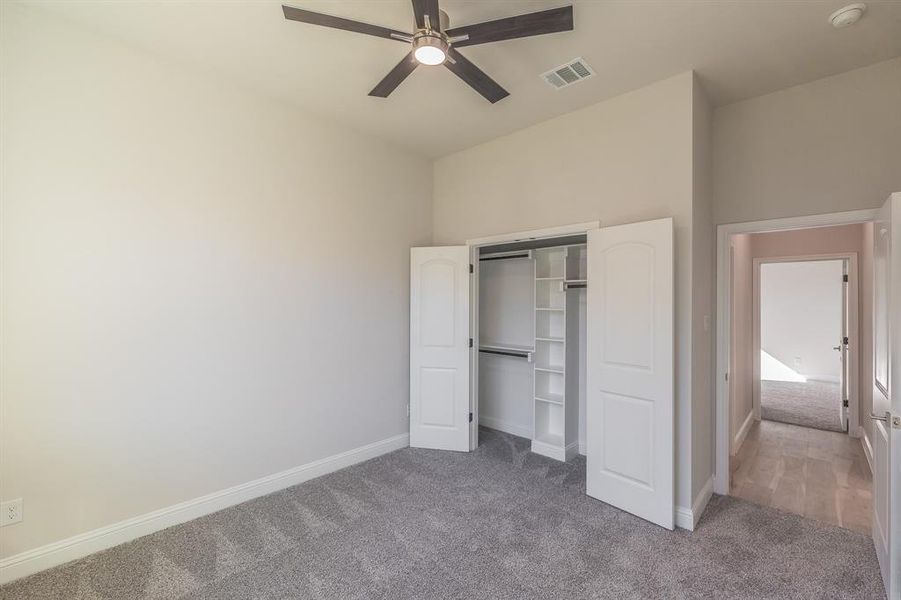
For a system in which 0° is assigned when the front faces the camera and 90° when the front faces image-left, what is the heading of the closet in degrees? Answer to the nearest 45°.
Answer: approximately 45°

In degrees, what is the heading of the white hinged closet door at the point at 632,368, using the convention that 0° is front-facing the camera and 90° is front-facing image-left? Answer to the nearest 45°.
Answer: approximately 45°

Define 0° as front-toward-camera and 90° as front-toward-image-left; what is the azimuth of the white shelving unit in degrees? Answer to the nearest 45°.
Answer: approximately 45°
